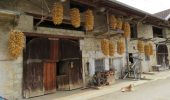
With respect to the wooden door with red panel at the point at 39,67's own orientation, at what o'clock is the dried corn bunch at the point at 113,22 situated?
The dried corn bunch is roughly at 10 o'clock from the wooden door with red panel.

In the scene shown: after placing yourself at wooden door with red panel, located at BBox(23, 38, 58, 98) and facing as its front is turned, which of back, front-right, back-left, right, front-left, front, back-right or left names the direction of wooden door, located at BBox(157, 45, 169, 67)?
left

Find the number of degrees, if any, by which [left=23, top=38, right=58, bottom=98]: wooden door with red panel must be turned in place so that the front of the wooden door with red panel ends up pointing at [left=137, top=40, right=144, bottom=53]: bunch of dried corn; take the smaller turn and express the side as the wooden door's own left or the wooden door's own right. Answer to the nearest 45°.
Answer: approximately 90° to the wooden door's own left

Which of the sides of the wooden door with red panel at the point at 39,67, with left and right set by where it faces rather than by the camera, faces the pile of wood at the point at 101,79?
left

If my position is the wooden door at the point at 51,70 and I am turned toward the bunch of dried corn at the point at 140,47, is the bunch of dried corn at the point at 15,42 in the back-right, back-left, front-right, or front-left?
back-right

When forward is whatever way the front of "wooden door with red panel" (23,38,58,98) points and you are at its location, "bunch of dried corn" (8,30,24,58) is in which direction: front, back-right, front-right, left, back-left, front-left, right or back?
right

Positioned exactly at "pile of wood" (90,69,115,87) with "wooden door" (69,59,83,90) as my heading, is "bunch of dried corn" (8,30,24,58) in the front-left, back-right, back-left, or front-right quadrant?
front-left

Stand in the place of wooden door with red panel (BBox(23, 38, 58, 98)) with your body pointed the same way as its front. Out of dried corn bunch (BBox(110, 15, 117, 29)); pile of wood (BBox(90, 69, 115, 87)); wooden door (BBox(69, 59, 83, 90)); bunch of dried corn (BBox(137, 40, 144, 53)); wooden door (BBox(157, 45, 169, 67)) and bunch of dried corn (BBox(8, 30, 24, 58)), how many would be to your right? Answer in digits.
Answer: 1

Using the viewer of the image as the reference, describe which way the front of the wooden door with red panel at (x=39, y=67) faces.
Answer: facing the viewer and to the right of the viewer
